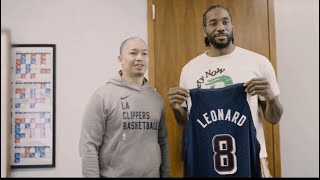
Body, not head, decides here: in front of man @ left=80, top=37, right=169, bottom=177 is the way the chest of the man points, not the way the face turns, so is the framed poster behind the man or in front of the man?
behind

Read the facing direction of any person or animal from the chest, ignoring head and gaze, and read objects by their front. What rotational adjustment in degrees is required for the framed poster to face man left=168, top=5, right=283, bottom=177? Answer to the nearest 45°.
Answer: approximately 45° to its left

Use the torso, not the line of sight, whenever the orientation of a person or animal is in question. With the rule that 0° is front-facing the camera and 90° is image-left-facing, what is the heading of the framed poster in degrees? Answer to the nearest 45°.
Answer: approximately 0°

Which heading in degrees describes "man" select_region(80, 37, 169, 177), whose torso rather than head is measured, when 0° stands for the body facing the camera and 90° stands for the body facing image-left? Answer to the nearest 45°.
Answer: approximately 315°
